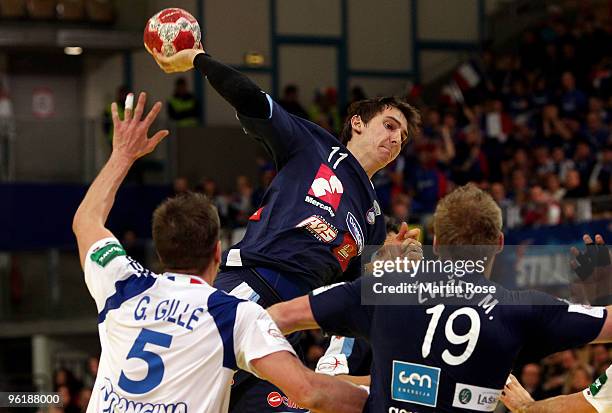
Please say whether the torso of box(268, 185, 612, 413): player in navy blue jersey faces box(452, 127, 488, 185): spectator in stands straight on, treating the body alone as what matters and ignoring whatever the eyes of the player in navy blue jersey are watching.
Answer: yes

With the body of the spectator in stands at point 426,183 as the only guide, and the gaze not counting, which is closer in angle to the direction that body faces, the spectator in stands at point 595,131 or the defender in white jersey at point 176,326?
the defender in white jersey

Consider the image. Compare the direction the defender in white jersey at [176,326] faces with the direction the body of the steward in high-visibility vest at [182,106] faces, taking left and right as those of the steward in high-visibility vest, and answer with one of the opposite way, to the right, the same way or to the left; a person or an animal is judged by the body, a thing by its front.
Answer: the opposite way

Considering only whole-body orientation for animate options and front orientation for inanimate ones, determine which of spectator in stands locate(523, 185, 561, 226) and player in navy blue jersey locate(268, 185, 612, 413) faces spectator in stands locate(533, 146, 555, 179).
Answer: the player in navy blue jersey

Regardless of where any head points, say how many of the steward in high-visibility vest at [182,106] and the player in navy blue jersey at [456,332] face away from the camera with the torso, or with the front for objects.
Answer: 1

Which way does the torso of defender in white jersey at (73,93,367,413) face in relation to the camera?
away from the camera

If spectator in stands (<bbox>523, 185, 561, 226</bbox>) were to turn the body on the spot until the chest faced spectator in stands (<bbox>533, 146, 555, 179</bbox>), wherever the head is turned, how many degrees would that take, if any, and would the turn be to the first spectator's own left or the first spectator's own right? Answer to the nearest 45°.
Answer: approximately 135° to the first spectator's own right

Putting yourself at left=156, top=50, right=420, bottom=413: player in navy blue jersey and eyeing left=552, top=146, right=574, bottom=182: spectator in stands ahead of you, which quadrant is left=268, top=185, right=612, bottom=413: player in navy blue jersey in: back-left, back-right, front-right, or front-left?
back-right

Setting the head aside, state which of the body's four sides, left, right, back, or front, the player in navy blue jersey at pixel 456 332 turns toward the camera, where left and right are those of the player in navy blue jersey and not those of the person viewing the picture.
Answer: back
